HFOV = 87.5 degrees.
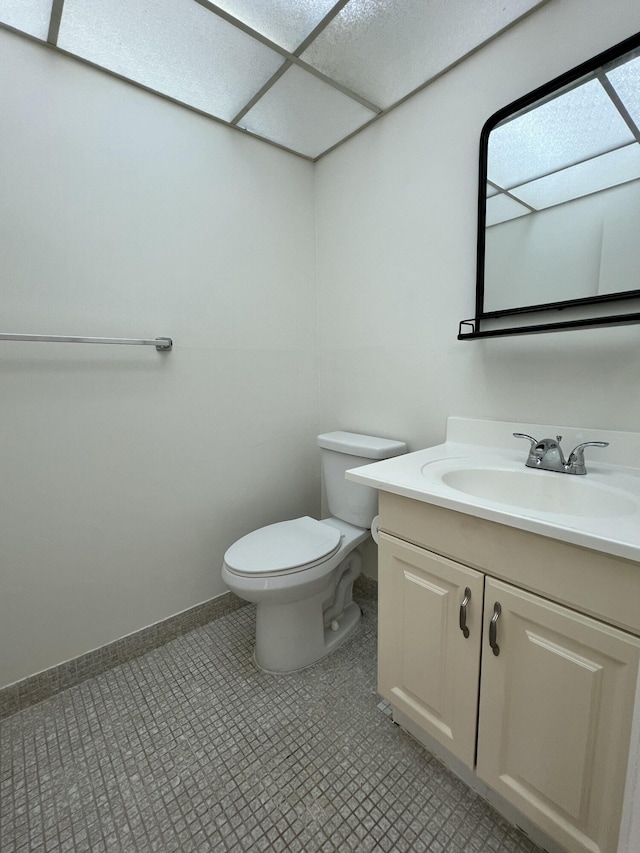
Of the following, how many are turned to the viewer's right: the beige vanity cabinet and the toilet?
0

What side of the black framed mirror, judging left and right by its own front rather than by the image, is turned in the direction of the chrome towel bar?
front

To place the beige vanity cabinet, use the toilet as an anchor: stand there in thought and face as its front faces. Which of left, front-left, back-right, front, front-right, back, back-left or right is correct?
left

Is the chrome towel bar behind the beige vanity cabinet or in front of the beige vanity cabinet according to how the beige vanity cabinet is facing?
in front

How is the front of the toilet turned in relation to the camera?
facing the viewer and to the left of the viewer

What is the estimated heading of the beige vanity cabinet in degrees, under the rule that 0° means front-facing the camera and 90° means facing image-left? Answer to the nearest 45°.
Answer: approximately 45°

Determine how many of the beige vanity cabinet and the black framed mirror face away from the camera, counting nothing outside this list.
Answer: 0

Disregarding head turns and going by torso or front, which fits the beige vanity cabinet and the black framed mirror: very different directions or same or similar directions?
same or similar directions

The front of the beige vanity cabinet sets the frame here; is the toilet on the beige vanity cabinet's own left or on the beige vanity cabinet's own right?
on the beige vanity cabinet's own right
